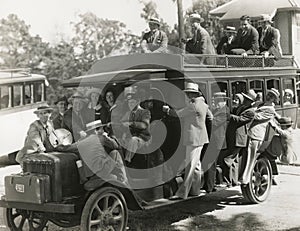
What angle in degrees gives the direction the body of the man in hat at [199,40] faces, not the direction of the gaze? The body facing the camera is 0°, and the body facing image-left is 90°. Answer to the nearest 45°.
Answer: approximately 45°

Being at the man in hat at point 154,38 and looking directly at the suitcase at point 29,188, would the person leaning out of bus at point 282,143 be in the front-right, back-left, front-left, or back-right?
back-left

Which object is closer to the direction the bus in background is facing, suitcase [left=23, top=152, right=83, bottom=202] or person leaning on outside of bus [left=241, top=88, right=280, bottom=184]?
the suitcase

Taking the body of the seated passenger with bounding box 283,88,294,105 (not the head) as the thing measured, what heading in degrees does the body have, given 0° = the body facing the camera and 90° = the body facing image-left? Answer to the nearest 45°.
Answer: approximately 45°

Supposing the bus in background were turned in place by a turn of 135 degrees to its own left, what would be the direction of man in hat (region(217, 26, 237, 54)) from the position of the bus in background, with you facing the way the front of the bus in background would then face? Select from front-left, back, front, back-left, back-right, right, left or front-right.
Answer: front

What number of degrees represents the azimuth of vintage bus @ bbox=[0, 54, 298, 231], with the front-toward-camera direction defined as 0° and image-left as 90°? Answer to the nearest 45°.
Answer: approximately 45°
